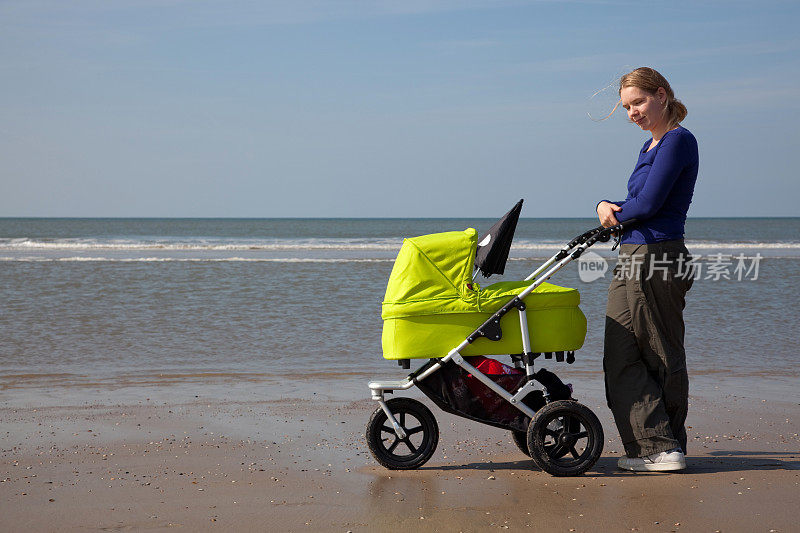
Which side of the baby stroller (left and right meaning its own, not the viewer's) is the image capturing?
left

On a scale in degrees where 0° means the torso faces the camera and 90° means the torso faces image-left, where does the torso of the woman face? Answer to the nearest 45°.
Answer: approximately 90°

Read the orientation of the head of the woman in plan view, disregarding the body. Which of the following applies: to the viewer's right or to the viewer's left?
to the viewer's left

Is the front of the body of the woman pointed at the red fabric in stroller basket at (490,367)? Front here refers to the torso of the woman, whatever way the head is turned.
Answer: yes
